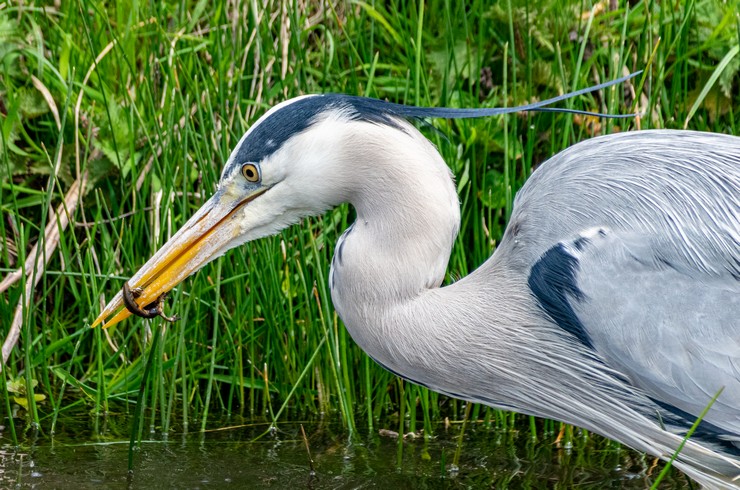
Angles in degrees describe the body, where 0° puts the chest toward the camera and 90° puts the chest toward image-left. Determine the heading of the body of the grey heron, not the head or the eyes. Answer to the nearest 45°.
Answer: approximately 90°
